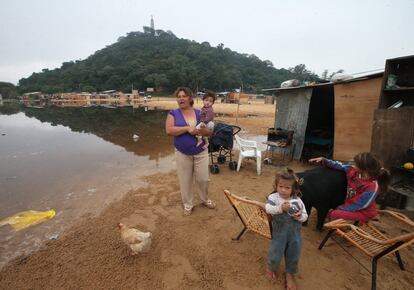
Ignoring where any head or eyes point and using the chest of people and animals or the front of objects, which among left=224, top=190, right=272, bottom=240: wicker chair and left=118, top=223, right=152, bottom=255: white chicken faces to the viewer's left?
the white chicken

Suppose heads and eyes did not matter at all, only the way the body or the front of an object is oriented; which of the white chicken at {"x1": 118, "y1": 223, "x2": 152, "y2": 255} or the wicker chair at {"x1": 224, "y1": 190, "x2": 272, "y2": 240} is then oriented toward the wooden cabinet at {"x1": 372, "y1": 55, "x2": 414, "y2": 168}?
the wicker chair

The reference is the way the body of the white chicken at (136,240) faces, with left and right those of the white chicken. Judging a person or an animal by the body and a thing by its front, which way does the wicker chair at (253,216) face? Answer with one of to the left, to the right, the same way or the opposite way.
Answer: the opposite way

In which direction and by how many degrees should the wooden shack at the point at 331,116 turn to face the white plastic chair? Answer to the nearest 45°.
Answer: approximately 45° to its right

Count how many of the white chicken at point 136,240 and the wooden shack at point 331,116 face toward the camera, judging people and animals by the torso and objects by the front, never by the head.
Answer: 1

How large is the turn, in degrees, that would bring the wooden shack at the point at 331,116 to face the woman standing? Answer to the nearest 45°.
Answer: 0° — it already faces them

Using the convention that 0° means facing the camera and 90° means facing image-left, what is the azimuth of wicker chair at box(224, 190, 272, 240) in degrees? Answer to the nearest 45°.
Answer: approximately 225°

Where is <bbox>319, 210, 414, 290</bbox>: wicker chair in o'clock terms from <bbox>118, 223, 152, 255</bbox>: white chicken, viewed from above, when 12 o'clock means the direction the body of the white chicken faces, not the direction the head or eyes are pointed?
The wicker chair is roughly at 7 o'clock from the white chicken.

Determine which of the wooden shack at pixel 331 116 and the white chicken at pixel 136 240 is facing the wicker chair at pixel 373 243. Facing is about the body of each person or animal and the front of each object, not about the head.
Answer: the wooden shack

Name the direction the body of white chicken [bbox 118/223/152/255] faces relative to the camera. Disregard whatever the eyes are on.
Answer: to the viewer's left

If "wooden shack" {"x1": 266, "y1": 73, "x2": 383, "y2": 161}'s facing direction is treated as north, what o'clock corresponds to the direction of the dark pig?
The dark pig is roughly at 12 o'clock from the wooden shack.
